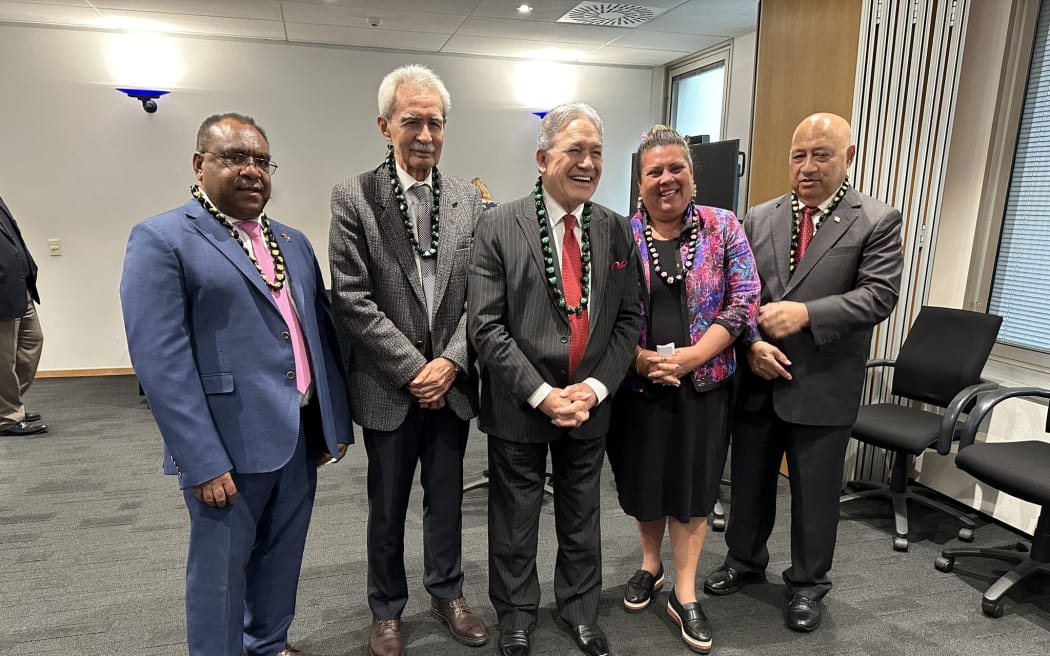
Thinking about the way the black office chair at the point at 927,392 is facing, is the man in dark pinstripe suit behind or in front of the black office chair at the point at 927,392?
in front

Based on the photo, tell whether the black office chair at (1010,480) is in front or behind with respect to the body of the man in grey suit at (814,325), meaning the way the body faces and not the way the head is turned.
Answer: behind

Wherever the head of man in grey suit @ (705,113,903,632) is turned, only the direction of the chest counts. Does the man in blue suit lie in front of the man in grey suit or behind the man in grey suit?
in front

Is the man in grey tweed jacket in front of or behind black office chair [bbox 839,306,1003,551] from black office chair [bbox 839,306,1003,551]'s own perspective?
in front

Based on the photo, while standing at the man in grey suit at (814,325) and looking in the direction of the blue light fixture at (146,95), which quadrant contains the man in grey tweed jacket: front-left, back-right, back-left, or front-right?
front-left

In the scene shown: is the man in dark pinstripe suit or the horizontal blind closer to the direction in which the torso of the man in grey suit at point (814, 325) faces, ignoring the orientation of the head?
the man in dark pinstripe suit

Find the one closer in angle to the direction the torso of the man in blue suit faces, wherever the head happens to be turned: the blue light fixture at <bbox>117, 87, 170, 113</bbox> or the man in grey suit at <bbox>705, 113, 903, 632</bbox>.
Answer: the man in grey suit

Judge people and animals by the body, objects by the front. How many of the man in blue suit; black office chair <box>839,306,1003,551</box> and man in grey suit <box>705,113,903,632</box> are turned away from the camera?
0

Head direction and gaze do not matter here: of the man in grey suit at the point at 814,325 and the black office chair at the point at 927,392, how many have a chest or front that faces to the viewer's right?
0

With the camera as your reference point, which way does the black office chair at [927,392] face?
facing the viewer and to the left of the viewer

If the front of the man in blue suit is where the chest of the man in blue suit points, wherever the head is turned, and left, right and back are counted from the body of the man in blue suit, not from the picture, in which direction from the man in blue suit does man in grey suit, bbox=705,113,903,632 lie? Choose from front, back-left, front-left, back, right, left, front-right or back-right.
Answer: front-left

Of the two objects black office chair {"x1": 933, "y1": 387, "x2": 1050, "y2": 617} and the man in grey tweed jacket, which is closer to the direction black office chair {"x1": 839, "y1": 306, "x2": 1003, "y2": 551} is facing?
the man in grey tweed jacket

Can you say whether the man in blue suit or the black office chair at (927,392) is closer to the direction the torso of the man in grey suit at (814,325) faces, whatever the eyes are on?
the man in blue suit

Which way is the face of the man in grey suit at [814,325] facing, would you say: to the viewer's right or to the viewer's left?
to the viewer's left

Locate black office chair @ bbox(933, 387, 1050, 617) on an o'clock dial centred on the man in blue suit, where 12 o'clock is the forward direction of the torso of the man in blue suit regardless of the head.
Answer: The black office chair is roughly at 11 o'clock from the man in blue suit.

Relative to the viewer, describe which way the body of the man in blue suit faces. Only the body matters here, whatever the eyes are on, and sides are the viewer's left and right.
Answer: facing the viewer and to the right of the viewer

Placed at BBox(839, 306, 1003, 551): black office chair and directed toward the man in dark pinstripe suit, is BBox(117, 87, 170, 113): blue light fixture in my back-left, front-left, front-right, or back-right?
front-right
